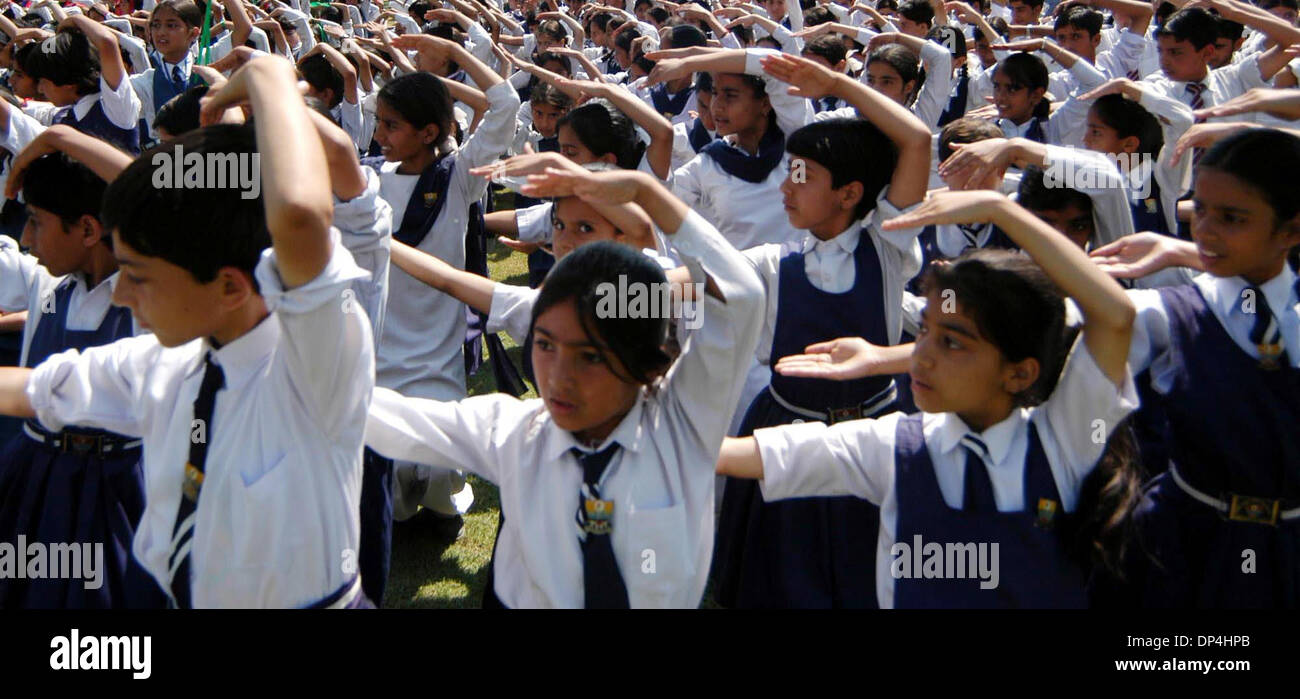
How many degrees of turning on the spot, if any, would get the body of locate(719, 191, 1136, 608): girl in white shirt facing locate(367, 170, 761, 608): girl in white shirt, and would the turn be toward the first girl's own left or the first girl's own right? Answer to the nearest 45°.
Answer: approximately 45° to the first girl's own right

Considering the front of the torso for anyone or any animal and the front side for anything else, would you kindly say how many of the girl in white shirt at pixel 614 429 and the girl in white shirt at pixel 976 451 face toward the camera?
2

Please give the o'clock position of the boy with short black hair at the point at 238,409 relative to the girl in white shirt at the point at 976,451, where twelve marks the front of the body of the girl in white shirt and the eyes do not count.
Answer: The boy with short black hair is roughly at 2 o'clock from the girl in white shirt.

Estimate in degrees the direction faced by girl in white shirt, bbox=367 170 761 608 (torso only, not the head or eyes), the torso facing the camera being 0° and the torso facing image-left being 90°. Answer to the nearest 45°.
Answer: approximately 0°

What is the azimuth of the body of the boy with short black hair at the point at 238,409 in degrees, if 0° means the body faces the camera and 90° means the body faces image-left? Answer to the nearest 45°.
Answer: approximately 45°

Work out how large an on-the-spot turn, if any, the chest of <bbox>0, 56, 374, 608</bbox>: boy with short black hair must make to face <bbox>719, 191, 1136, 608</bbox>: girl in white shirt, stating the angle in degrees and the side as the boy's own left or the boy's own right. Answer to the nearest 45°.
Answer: approximately 135° to the boy's own left

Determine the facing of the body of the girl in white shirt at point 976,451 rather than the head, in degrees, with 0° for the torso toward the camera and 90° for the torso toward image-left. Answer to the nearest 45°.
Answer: approximately 0°

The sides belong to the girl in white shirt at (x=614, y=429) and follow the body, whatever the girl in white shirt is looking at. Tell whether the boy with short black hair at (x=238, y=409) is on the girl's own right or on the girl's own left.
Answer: on the girl's own right

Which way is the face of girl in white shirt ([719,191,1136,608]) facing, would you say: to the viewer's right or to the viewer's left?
to the viewer's left
